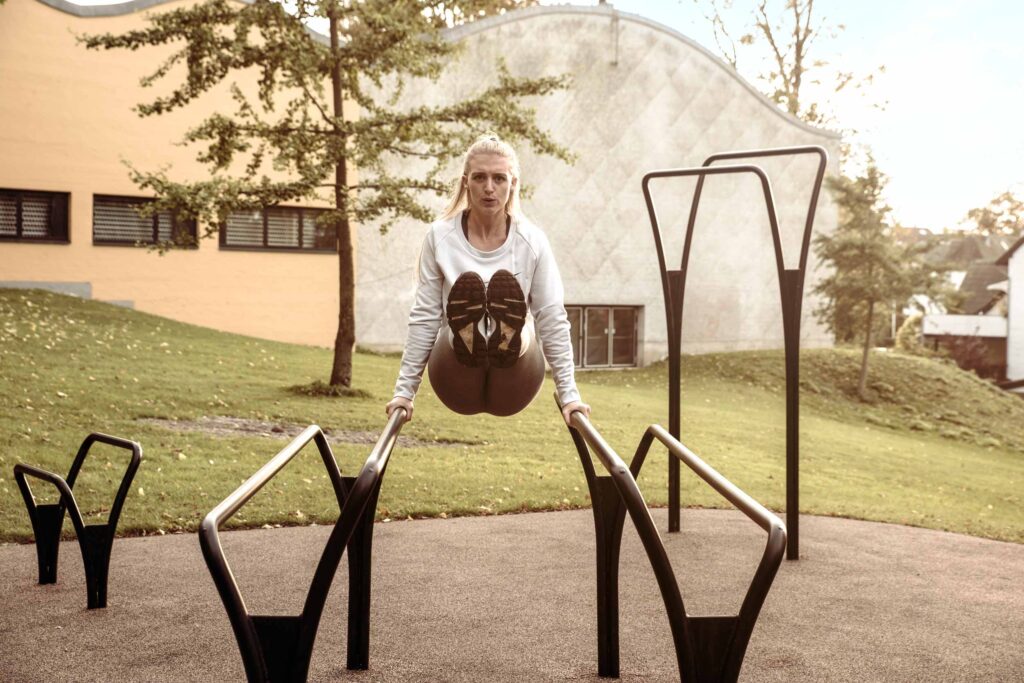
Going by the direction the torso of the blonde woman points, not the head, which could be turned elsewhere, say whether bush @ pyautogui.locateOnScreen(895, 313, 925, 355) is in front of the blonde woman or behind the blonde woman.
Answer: behind

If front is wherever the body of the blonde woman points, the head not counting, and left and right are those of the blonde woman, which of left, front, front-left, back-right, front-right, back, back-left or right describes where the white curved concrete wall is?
back

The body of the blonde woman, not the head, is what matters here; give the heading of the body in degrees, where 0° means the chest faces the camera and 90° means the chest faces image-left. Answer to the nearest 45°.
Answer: approximately 0°

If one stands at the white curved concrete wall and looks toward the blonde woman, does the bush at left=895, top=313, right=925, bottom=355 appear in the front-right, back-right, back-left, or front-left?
back-left
